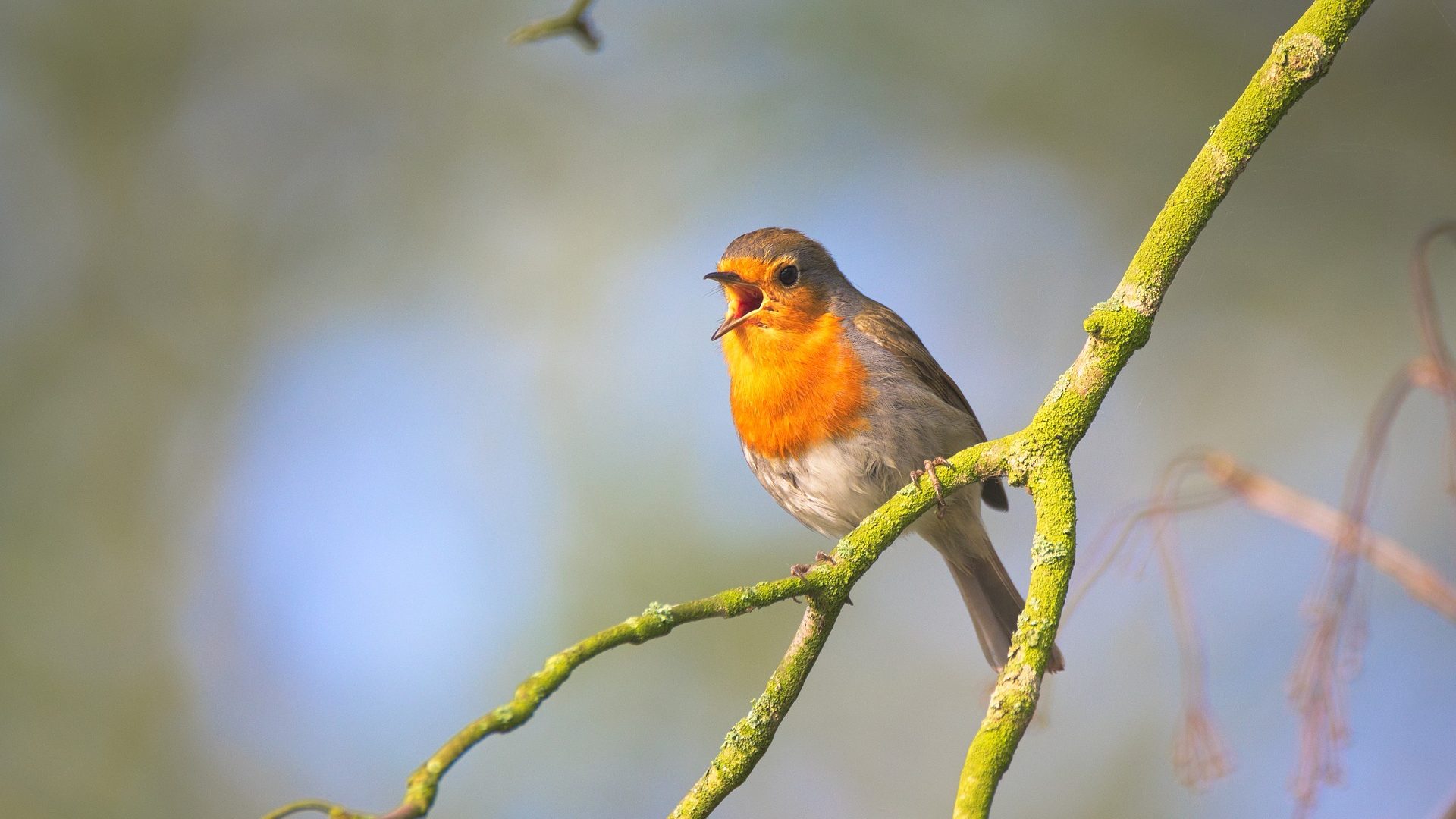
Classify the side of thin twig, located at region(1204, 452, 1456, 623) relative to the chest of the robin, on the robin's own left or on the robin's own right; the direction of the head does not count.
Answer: on the robin's own left

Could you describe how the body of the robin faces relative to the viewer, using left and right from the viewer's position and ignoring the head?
facing the viewer and to the left of the viewer

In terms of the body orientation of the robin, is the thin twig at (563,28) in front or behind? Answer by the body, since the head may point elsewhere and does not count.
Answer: in front
